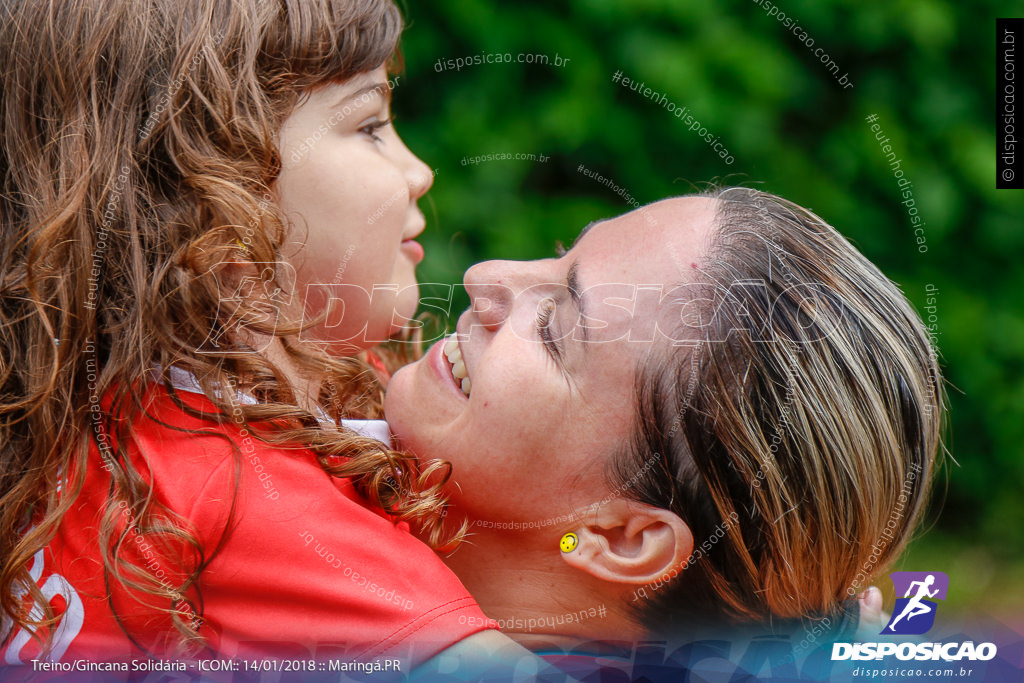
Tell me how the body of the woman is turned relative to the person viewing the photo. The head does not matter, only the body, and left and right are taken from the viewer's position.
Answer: facing to the left of the viewer
